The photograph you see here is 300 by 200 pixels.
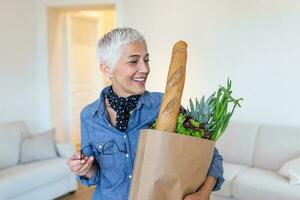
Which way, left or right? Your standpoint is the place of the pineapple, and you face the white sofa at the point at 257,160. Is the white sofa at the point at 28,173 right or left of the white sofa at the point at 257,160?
left

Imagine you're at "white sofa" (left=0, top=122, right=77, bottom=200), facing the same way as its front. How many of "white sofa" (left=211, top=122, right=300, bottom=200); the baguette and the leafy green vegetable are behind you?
0

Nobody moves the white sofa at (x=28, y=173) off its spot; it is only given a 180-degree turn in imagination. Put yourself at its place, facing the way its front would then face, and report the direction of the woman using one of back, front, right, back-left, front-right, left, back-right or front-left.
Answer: back-left

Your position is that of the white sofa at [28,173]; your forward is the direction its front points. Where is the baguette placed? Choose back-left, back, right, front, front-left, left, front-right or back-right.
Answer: front-right

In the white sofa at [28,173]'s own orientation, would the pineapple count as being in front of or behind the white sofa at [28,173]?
in front

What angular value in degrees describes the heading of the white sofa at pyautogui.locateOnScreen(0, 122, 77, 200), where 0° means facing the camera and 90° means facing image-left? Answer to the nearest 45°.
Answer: approximately 315°

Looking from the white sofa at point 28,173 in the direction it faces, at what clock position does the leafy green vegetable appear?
The leafy green vegetable is roughly at 1 o'clock from the white sofa.

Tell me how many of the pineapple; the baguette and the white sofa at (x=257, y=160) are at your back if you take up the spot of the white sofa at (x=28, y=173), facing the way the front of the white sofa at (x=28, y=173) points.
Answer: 0
